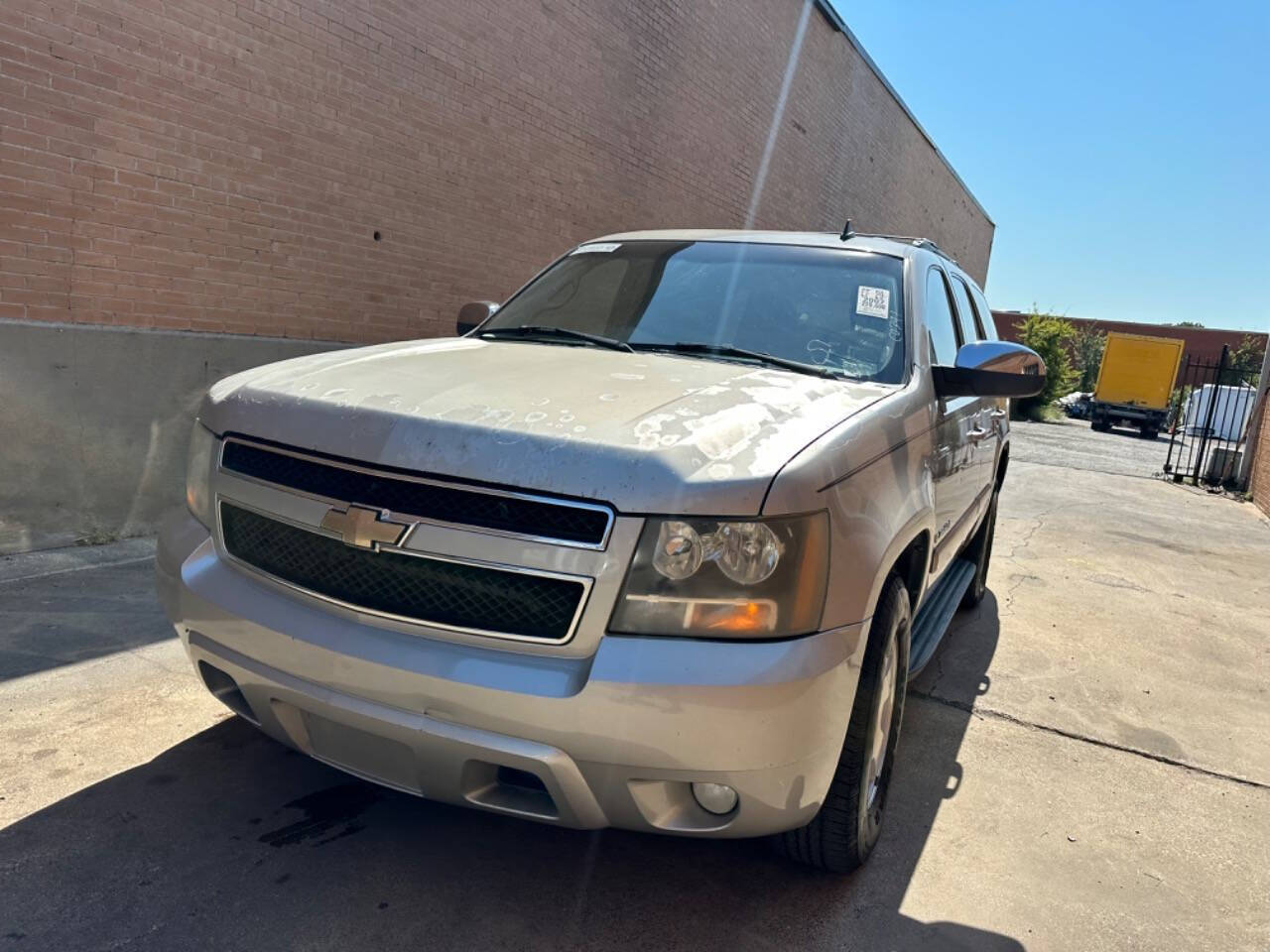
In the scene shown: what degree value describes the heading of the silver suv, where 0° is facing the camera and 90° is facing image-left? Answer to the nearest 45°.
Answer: approximately 45°

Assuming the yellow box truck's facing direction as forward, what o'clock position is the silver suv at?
The silver suv is roughly at 6 o'clock from the yellow box truck.

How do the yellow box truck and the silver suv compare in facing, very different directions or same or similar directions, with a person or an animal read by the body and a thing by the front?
very different directions

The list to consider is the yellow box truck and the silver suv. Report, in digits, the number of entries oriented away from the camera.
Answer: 1

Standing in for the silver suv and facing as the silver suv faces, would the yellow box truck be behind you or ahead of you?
behind

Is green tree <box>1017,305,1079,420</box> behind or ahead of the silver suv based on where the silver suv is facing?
behind

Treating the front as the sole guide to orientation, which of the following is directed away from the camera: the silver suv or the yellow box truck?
the yellow box truck

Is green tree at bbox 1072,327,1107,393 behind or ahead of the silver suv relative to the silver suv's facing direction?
behind

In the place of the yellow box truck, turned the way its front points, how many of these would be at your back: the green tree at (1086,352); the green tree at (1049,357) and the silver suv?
1

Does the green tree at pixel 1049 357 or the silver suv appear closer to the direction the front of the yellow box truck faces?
the green tree

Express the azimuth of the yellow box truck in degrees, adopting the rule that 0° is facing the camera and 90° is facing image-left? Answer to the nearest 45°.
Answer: approximately 180°
